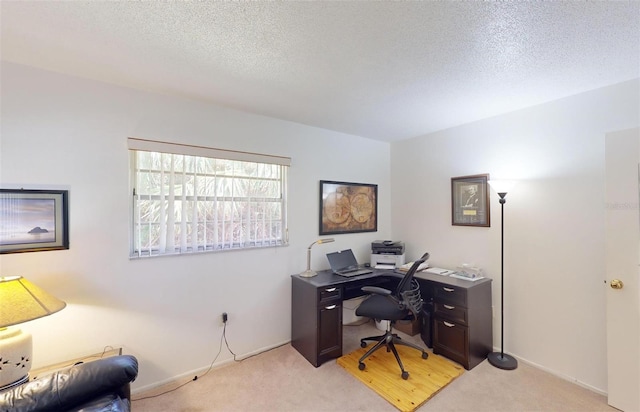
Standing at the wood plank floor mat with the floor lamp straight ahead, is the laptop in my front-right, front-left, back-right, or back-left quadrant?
back-left

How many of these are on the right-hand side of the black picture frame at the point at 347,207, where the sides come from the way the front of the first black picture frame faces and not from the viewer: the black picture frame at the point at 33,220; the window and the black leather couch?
3

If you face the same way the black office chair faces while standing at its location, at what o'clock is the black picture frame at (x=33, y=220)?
The black picture frame is roughly at 11 o'clock from the black office chair.

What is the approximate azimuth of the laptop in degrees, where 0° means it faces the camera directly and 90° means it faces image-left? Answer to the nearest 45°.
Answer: approximately 315°

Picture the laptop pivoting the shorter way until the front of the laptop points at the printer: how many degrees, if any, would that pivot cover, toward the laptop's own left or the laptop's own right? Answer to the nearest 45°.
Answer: approximately 90° to the laptop's own left

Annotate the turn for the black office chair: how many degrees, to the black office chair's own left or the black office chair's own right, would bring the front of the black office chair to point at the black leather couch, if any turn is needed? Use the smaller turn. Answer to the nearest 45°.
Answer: approximately 45° to the black office chair's own left

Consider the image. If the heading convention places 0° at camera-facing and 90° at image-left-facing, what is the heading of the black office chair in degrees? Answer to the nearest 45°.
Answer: approximately 90°

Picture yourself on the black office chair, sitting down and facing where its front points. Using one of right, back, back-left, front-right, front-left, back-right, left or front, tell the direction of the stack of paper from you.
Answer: back-right
